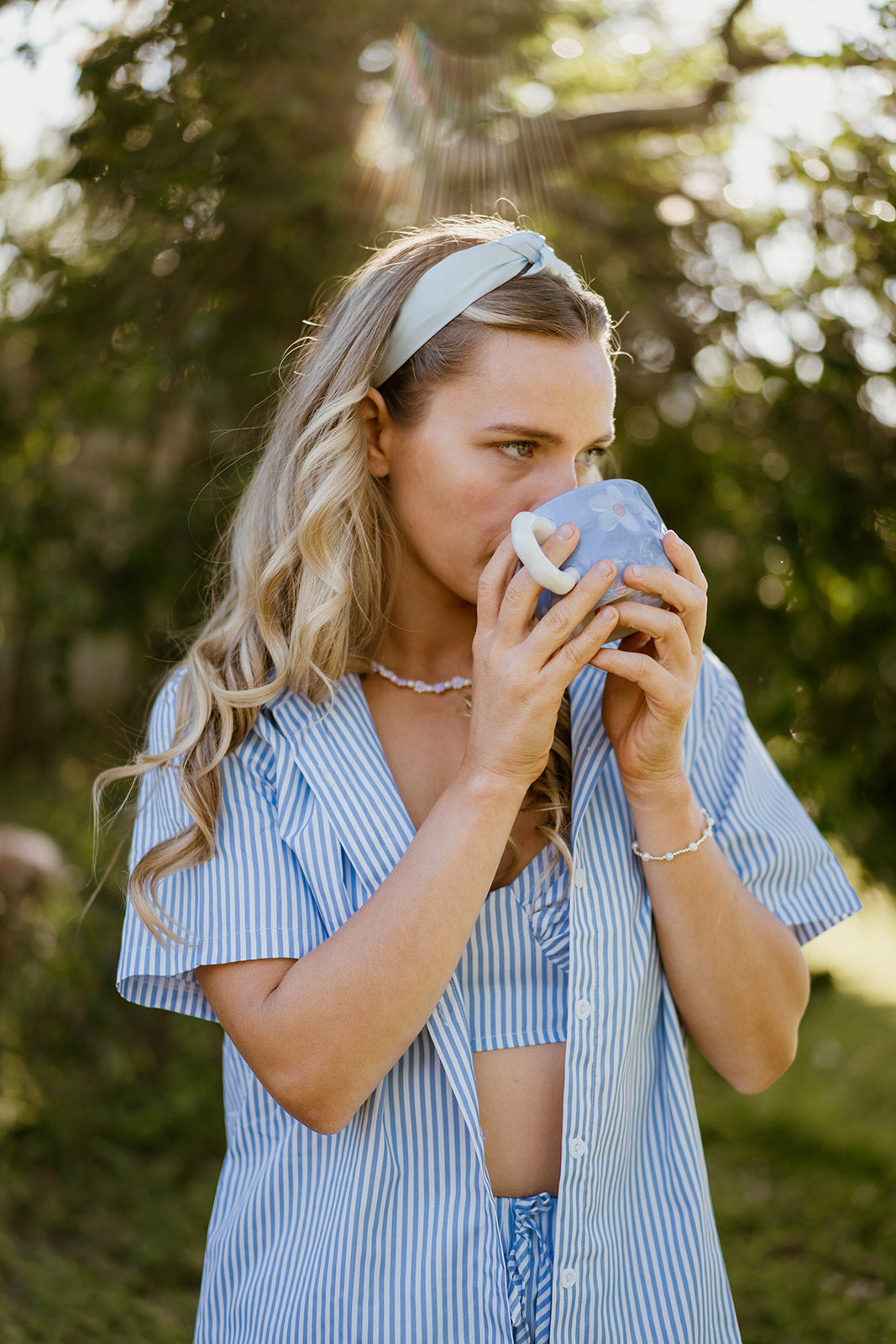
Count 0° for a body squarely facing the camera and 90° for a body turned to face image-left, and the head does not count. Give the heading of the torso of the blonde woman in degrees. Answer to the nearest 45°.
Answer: approximately 315°

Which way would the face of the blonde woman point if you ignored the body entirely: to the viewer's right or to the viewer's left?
to the viewer's right
